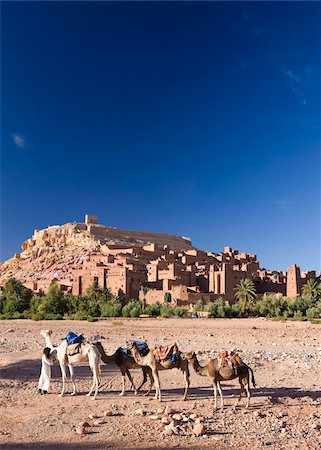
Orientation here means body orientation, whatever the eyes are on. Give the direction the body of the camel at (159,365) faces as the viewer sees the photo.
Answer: to the viewer's left

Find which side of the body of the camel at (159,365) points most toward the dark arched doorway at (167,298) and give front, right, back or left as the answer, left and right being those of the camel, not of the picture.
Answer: right

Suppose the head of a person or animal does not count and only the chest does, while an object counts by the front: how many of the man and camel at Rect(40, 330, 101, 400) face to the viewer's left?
1

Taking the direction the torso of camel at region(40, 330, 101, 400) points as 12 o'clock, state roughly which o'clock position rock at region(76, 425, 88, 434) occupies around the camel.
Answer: The rock is roughly at 9 o'clock from the camel.

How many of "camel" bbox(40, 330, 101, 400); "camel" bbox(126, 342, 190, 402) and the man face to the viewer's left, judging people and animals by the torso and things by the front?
2

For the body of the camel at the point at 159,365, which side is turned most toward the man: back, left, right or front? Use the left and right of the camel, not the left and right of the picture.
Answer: front

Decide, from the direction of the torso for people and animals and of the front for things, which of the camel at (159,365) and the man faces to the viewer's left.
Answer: the camel

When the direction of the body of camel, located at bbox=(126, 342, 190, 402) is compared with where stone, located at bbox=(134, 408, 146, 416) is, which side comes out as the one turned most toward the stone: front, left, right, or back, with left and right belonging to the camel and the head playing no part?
left

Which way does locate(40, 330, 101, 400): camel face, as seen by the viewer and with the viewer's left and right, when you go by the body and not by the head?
facing to the left of the viewer

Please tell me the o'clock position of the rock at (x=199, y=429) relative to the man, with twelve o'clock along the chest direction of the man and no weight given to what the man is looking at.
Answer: The rock is roughly at 2 o'clock from the man.

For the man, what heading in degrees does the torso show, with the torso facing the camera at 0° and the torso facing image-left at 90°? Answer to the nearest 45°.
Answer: approximately 270°
